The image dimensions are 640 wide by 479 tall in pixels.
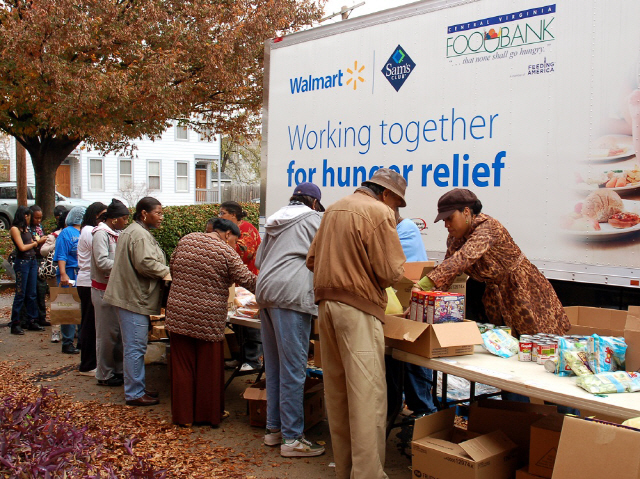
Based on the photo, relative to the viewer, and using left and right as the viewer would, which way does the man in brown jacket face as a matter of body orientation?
facing away from the viewer and to the right of the viewer

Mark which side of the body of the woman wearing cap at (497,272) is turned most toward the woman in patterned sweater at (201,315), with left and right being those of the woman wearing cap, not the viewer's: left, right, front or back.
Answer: front

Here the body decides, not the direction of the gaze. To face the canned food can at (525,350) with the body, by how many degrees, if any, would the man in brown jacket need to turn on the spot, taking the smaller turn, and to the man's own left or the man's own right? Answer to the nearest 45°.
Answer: approximately 45° to the man's own right

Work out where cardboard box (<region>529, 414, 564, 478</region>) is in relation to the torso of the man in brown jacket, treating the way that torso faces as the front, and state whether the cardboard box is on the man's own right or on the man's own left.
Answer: on the man's own right

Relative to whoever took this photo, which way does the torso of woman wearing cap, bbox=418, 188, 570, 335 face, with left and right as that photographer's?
facing to the left of the viewer

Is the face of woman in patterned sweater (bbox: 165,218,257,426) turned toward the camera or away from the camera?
away from the camera

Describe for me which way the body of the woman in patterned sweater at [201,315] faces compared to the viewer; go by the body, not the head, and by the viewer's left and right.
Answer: facing away from the viewer and to the right of the viewer

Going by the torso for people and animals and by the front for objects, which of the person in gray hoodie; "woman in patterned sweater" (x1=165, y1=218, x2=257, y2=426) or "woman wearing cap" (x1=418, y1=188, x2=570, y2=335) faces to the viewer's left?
the woman wearing cap

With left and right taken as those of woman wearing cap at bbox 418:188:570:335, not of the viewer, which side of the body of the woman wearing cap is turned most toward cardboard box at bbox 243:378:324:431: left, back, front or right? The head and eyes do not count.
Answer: front

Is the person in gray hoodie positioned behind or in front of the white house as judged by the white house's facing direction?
in front

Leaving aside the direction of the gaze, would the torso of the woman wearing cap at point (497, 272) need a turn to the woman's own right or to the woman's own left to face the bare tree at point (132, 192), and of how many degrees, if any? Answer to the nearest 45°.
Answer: approximately 45° to the woman's own right

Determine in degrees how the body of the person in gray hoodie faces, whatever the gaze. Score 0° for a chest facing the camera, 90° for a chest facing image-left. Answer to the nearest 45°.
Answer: approximately 225°

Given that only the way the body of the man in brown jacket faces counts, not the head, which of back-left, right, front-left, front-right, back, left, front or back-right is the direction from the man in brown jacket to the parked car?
left

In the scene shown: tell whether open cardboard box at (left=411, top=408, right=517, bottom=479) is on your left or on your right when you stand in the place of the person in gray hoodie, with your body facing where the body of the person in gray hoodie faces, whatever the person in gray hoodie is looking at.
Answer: on your right
